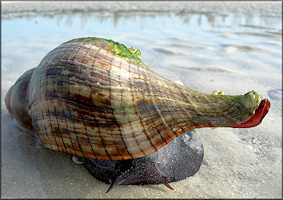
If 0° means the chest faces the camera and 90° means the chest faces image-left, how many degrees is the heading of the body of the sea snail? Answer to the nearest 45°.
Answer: approximately 270°
